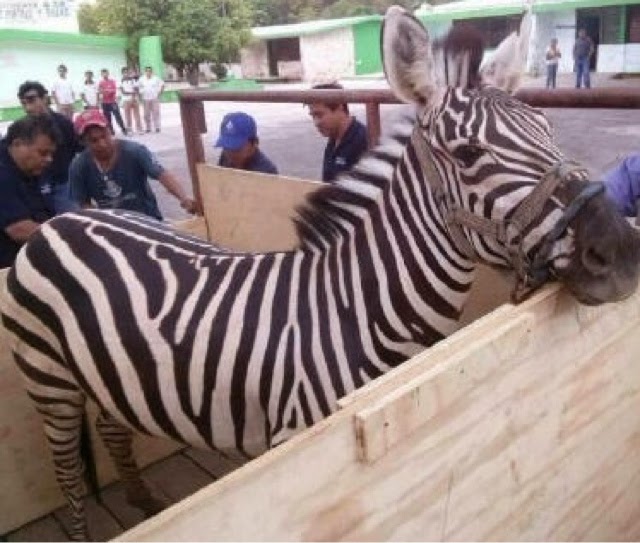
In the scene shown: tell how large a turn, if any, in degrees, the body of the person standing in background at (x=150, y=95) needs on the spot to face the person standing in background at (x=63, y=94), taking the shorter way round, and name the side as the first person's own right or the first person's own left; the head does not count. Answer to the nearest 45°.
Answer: approximately 90° to the first person's own right

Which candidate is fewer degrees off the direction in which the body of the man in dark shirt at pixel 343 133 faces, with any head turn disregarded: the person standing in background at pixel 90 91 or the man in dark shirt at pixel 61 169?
the man in dark shirt

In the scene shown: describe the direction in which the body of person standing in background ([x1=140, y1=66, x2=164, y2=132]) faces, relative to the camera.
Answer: toward the camera

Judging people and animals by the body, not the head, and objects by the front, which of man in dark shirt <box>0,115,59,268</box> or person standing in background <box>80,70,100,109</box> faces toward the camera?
the person standing in background

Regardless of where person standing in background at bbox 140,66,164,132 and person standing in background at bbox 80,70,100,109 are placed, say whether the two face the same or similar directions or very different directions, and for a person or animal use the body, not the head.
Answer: same or similar directions

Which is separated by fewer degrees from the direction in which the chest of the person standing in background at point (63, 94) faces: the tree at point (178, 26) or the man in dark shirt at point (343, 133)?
the man in dark shirt

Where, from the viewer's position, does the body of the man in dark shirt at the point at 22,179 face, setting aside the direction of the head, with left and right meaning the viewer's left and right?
facing to the right of the viewer

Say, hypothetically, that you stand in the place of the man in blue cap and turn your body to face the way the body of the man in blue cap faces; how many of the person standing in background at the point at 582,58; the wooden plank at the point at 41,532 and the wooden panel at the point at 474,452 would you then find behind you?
1

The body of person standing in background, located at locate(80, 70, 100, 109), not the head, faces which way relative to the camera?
toward the camera

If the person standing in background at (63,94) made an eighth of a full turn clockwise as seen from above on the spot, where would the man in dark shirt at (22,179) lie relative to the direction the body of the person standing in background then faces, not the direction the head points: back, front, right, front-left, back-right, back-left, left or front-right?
front-left

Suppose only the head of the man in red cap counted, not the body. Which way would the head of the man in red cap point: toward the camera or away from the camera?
toward the camera

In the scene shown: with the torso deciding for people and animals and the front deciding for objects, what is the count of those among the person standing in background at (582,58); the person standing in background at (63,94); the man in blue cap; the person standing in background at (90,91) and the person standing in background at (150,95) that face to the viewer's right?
0

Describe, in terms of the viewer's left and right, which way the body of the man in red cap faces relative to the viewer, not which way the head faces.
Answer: facing the viewer

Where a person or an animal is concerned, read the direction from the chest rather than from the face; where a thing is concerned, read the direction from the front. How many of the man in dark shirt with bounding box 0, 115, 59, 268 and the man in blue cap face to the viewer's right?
1

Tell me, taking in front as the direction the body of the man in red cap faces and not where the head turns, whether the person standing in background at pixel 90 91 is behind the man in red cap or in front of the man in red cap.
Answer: behind

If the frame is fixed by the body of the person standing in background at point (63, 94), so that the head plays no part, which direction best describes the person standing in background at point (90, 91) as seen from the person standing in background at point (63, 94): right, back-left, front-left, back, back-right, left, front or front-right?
back-left

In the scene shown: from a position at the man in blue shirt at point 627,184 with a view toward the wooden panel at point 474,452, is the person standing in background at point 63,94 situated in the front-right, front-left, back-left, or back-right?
back-right
